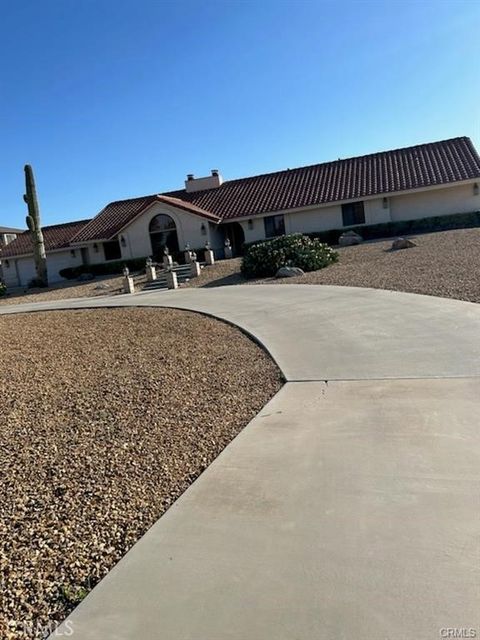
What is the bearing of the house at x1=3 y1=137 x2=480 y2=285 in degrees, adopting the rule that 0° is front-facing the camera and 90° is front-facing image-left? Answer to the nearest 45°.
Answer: approximately 45°

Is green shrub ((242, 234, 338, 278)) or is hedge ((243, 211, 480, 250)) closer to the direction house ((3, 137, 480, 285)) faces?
the green shrub

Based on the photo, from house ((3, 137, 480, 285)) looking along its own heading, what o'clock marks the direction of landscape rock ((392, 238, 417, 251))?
The landscape rock is roughly at 10 o'clock from the house.

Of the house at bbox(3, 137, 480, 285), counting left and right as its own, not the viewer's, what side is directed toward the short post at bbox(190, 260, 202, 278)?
front

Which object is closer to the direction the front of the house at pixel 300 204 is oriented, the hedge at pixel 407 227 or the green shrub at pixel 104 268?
the green shrub

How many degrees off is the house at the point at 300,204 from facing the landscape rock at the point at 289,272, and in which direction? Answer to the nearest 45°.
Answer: approximately 45° to its left

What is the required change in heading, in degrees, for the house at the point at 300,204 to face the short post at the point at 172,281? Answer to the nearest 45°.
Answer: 0° — it already faces it
